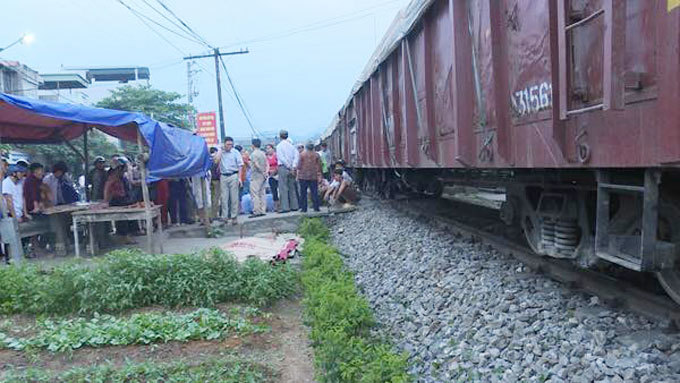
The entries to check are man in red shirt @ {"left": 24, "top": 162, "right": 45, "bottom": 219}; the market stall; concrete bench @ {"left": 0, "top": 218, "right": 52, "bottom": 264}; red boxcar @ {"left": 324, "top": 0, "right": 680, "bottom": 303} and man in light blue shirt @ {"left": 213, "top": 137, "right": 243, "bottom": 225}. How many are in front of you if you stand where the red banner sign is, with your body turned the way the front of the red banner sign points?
5

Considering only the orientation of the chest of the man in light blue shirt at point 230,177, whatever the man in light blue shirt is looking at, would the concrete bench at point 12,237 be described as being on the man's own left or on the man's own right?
on the man's own right

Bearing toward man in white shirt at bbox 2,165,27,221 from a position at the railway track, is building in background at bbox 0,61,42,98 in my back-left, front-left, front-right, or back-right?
front-right

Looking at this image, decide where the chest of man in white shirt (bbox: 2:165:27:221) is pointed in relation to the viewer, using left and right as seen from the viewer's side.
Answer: facing the viewer and to the right of the viewer

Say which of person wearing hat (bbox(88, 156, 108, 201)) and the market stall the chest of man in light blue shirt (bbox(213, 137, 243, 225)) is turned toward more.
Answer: the market stall

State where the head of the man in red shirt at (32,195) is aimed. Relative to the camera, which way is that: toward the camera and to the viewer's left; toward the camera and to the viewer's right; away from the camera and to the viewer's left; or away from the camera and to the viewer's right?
toward the camera and to the viewer's right

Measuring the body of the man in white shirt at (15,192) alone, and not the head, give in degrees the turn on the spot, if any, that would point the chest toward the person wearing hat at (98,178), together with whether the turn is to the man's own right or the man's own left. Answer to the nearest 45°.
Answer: approximately 90° to the man's own left

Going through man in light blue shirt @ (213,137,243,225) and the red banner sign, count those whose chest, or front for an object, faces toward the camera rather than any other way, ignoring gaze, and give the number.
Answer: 2

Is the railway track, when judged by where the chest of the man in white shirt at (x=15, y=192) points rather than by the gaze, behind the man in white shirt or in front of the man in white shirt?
in front

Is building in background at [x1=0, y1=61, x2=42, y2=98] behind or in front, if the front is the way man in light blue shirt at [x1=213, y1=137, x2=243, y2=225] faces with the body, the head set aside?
behind

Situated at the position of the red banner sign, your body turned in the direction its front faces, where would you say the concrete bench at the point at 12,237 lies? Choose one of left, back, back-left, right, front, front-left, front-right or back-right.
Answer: front

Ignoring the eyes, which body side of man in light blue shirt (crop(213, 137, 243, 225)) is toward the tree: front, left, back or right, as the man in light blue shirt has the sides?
back

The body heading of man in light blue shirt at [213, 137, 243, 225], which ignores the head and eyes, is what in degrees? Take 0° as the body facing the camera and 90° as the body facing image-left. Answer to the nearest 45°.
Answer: approximately 0°

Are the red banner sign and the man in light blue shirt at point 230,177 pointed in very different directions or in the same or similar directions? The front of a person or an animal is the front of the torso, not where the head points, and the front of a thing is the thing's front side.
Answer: same or similar directions

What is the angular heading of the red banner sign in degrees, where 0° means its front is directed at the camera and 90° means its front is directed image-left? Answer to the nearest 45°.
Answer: approximately 0°

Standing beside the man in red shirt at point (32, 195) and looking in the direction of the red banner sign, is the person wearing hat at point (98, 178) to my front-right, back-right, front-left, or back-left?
front-right

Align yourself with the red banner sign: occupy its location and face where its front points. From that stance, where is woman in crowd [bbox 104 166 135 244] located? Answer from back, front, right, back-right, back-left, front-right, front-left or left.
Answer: front

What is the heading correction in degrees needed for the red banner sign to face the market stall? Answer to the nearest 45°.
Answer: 0° — it already faces it

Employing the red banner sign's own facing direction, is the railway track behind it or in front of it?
in front
